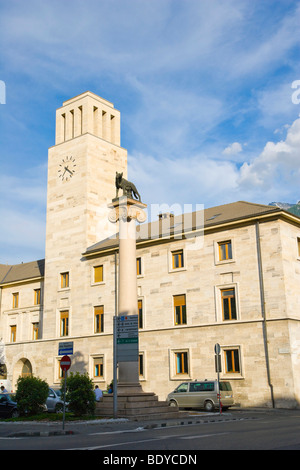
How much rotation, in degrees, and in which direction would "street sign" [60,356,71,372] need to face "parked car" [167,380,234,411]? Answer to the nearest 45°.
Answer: approximately 135° to its left

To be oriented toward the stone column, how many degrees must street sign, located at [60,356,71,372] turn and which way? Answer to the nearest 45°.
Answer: approximately 135° to its left

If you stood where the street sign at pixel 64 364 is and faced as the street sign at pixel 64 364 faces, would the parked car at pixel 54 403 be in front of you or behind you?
behind

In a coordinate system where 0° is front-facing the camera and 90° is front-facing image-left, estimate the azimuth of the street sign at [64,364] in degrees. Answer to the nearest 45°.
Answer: approximately 0°
